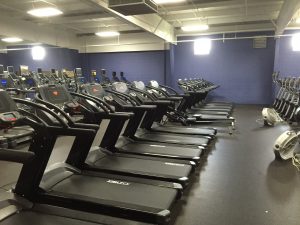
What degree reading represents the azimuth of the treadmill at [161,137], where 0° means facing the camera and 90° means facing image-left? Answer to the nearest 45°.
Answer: approximately 90°

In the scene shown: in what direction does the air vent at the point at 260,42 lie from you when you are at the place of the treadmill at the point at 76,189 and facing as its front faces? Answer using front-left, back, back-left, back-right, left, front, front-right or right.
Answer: right

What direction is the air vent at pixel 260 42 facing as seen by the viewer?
toward the camera

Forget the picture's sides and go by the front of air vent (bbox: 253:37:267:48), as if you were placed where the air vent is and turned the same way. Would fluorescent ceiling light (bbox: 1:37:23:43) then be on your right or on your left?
on your right

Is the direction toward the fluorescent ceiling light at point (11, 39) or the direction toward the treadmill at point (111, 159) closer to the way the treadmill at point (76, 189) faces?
the fluorescent ceiling light

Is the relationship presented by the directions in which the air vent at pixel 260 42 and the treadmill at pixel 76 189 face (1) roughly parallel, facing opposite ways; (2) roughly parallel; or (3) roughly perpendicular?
roughly perpendicular

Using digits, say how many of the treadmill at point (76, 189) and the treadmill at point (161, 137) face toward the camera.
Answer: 0

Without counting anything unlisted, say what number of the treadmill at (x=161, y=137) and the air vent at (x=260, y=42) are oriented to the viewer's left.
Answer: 1

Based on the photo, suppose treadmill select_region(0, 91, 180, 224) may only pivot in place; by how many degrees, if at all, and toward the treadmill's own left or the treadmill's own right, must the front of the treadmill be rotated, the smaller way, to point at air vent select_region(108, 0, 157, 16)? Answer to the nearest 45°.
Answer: approximately 45° to the treadmill's own right

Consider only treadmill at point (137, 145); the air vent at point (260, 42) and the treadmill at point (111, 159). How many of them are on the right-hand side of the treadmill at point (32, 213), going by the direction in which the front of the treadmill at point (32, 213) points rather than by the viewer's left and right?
3

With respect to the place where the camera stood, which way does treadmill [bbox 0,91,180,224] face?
facing away from the viewer and to the left of the viewer

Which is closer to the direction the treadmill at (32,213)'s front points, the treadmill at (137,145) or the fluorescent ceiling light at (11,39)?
the fluorescent ceiling light

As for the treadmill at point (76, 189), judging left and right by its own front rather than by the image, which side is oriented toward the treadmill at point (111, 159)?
right

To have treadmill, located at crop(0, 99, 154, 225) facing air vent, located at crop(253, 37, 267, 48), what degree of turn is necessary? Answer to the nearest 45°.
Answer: approximately 90° to its right

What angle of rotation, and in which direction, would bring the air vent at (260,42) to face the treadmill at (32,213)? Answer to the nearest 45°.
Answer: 0° — it already faces it

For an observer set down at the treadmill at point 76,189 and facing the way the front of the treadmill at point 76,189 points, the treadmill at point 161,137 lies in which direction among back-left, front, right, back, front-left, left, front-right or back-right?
right
